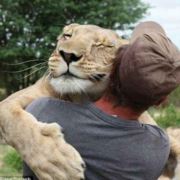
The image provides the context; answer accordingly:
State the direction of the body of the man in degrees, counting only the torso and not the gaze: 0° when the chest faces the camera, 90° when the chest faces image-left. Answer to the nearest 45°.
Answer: approximately 180°

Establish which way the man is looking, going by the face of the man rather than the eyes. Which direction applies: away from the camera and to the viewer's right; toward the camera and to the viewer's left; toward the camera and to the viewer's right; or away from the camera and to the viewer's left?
away from the camera and to the viewer's left

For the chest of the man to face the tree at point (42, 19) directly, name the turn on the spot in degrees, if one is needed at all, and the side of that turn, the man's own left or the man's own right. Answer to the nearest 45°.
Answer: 0° — they already face it
